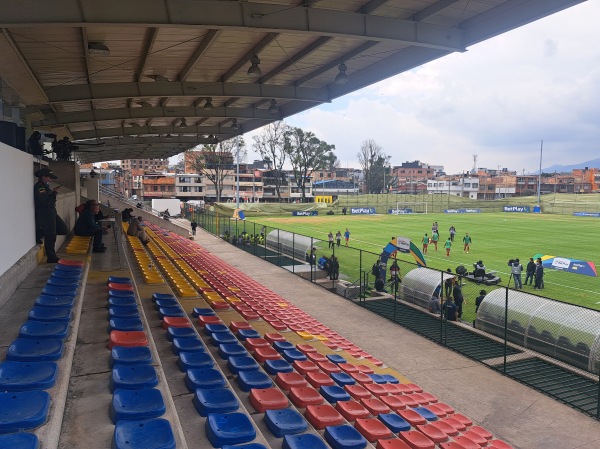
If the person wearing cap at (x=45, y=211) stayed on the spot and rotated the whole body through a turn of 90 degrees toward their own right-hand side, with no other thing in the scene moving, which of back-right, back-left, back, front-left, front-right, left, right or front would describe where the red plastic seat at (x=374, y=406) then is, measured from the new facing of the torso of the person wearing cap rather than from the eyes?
front-left

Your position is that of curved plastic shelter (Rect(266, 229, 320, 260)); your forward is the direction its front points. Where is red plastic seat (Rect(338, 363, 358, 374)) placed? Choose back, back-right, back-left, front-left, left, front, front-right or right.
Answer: back-right

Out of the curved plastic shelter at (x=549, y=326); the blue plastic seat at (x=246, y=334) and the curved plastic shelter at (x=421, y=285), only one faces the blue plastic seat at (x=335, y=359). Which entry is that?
the blue plastic seat at (x=246, y=334)

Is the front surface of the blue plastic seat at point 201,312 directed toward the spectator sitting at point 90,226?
no

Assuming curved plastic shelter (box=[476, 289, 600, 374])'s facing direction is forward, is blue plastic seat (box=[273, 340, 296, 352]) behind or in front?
behind

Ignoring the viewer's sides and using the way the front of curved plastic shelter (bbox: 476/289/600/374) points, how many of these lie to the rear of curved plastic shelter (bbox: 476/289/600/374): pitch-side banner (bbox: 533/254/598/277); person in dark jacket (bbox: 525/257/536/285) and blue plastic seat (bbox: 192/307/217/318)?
1

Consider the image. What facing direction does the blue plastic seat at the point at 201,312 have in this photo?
to the viewer's right

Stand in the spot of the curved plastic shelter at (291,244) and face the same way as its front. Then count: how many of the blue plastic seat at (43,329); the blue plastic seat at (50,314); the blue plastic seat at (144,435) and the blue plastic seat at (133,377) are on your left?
0

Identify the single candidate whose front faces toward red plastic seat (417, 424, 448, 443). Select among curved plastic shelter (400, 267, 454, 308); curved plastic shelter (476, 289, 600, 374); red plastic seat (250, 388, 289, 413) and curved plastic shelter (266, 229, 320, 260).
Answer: red plastic seat (250, 388, 289, 413)

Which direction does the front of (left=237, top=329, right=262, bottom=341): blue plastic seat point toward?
to the viewer's right

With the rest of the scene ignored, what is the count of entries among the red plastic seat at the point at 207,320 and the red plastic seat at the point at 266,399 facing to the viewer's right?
2

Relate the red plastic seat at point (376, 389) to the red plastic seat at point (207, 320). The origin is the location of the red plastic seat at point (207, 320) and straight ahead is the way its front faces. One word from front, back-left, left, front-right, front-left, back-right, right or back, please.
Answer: front-right

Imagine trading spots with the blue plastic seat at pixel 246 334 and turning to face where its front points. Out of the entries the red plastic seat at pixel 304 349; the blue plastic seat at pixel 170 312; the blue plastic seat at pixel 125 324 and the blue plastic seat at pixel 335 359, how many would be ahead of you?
2

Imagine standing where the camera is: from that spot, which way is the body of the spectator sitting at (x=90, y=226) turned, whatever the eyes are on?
to the viewer's right

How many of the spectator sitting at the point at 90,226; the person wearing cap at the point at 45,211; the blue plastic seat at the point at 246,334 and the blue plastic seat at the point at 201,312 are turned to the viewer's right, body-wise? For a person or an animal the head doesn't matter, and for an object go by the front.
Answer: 4

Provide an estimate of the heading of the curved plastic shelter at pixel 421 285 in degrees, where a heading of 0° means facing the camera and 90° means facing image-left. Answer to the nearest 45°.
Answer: approximately 225°

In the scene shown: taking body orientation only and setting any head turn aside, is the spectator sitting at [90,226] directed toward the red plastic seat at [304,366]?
no

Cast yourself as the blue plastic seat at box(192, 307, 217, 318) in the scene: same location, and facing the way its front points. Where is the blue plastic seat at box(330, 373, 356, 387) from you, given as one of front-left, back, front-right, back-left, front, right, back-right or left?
front-right

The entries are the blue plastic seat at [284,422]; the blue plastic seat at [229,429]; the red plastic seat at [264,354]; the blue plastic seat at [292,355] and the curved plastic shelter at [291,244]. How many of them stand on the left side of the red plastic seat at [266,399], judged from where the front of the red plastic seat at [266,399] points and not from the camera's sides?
3

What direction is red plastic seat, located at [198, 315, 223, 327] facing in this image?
to the viewer's right

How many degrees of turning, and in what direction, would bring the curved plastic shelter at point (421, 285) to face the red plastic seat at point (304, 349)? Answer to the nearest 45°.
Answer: approximately 135° to its right

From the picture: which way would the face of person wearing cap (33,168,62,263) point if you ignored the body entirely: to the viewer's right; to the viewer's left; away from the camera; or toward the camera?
to the viewer's right

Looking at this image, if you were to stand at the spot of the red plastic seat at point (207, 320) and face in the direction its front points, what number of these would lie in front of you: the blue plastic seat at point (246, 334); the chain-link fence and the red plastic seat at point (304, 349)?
3

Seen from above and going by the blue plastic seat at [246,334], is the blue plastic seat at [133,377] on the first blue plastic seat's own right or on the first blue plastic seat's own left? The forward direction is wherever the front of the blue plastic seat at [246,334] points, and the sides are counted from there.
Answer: on the first blue plastic seat's own right
